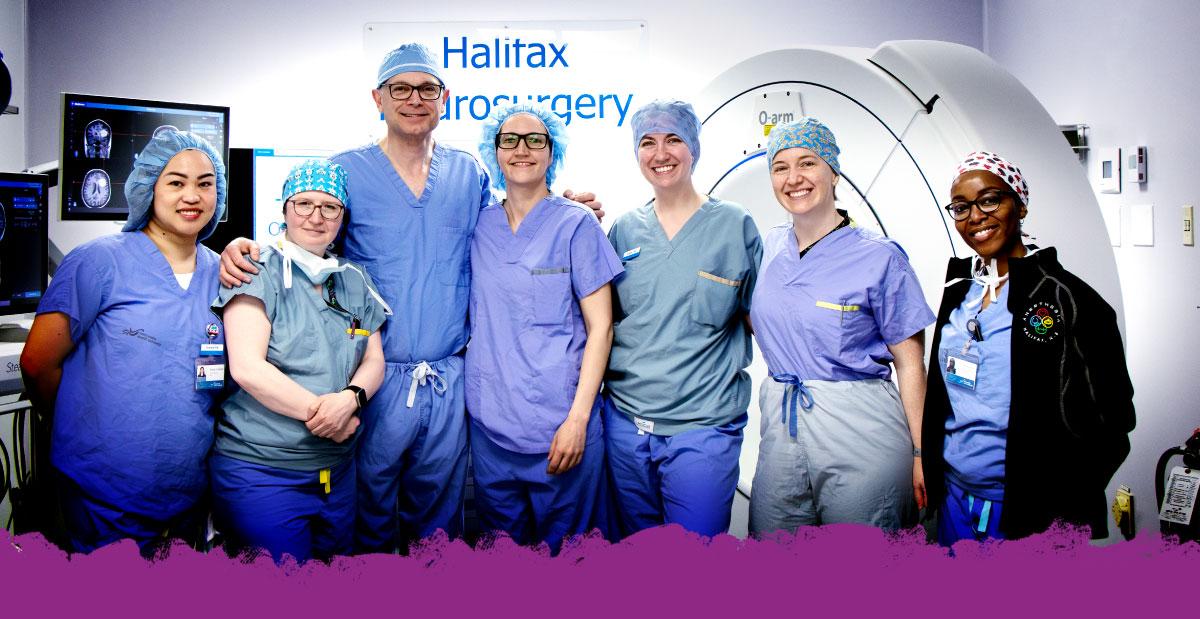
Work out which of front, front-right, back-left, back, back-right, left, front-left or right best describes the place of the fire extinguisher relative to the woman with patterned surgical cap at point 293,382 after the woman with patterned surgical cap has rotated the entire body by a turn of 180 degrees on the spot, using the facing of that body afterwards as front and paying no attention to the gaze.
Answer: back-right

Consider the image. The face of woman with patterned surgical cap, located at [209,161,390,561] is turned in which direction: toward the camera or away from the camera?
toward the camera

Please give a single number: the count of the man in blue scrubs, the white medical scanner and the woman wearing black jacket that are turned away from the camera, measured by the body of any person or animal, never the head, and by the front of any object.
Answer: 0

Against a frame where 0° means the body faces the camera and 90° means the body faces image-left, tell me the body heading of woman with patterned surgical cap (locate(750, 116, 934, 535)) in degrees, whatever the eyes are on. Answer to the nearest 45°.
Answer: approximately 45°

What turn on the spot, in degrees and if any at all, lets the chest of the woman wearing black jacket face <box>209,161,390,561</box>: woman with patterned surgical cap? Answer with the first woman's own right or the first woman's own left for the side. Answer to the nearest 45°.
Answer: approximately 45° to the first woman's own right

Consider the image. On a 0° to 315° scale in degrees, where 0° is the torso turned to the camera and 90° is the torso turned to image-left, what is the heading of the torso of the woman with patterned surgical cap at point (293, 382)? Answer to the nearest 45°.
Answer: approximately 315°

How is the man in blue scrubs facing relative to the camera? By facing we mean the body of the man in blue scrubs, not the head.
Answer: toward the camera

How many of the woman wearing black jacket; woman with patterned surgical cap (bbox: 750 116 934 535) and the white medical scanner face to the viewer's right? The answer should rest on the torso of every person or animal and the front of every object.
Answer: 0

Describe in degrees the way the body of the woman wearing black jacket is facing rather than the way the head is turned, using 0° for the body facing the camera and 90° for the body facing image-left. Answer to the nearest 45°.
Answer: approximately 45°

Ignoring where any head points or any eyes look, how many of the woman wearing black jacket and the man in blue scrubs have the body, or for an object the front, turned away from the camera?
0
